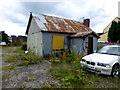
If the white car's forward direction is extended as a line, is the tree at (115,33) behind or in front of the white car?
behind

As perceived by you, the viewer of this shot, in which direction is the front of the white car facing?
facing the viewer and to the left of the viewer
